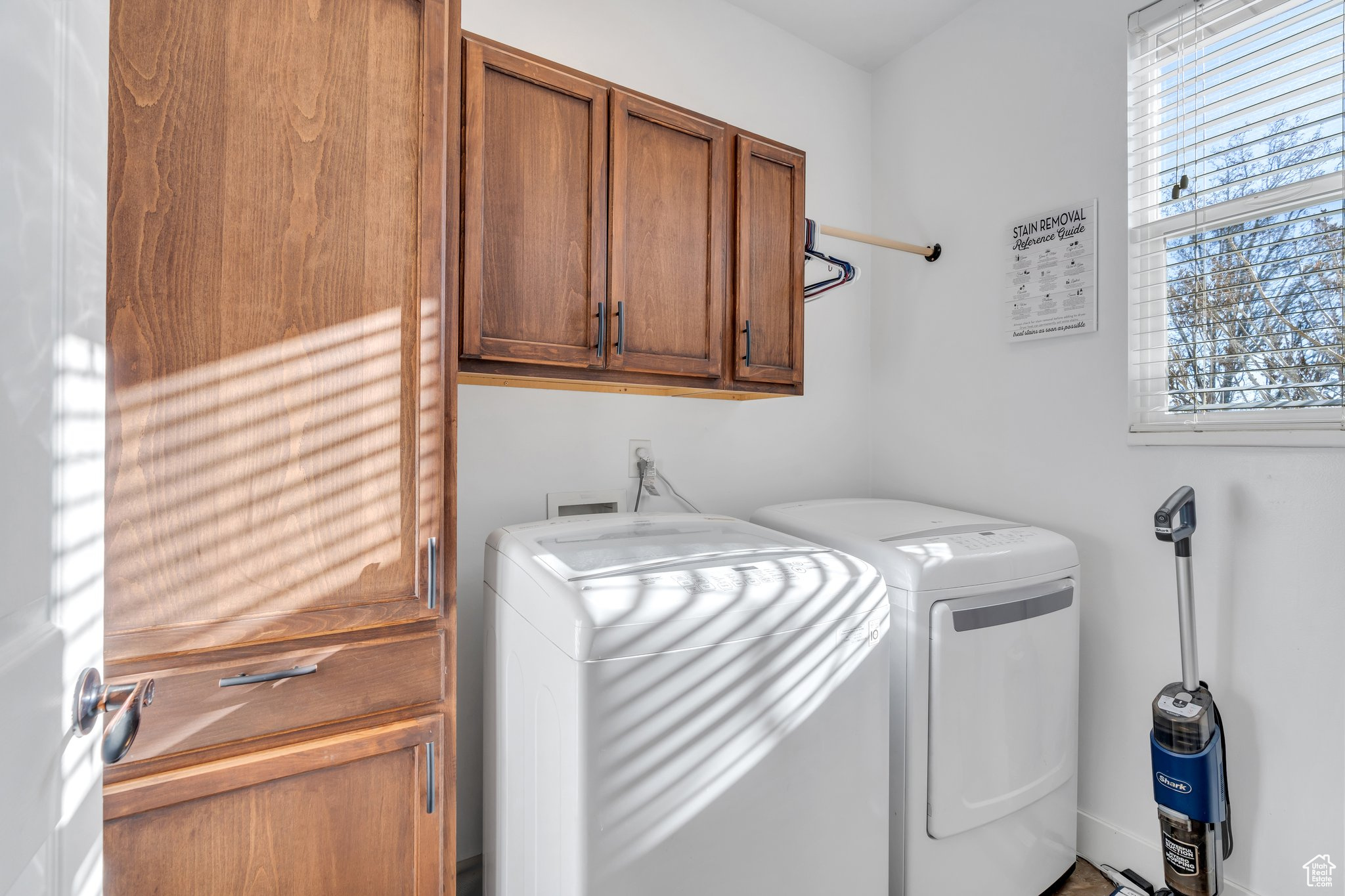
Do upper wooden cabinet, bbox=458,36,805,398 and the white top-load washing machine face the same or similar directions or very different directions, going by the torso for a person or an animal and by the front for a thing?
same or similar directions

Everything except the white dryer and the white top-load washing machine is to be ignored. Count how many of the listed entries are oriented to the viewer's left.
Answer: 0

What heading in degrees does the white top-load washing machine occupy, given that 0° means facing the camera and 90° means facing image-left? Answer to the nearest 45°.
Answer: approximately 315°

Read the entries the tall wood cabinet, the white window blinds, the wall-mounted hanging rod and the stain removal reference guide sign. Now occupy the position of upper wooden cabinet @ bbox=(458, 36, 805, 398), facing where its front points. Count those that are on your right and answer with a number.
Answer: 1

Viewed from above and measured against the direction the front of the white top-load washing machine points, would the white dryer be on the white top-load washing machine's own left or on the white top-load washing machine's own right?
on the white top-load washing machine's own left

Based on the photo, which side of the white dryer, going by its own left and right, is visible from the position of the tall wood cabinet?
right

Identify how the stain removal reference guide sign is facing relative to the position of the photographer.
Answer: facing the viewer and to the left of the viewer

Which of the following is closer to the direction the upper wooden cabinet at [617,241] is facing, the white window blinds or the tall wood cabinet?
the white window blinds

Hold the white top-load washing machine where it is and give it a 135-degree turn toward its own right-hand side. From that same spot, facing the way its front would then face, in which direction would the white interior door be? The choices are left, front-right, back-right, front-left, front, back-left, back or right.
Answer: front-left

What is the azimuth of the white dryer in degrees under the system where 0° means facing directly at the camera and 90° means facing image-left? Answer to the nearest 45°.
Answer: approximately 315°

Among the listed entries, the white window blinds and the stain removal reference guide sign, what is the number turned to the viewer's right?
0

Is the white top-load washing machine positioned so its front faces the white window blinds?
no

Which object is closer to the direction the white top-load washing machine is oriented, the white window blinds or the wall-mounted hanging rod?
the white window blinds

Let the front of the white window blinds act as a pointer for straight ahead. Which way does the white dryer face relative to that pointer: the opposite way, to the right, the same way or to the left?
to the left

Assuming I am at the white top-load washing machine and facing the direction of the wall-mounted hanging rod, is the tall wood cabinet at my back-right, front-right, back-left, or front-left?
back-left

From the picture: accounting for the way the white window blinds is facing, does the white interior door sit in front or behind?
in front

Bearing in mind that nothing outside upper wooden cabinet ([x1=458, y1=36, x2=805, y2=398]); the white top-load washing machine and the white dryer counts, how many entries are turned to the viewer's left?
0

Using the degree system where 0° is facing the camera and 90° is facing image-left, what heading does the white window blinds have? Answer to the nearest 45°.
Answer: approximately 45°
